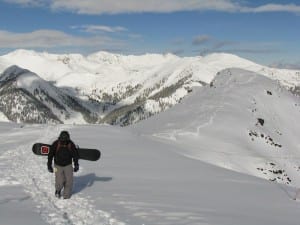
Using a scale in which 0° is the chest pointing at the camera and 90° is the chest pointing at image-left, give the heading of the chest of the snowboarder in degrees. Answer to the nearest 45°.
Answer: approximately 0°
